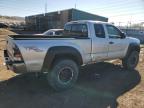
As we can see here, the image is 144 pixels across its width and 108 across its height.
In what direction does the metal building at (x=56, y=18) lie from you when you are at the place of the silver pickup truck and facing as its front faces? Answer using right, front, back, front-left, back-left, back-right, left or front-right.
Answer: front-left

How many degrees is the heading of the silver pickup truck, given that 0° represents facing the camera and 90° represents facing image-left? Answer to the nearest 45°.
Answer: approximately 225°
